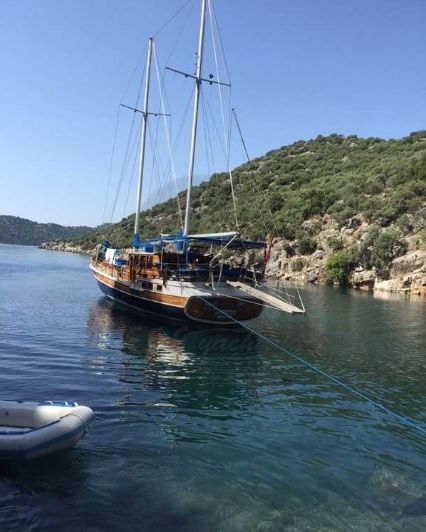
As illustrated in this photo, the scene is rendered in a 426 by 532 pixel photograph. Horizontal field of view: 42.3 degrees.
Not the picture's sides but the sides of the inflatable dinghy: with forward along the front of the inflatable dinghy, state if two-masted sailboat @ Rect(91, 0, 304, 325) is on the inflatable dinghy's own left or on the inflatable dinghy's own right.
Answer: on the inflatable dinghy's own left

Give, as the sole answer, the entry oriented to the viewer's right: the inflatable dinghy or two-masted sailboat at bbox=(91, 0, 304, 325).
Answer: the inflatable dinghy

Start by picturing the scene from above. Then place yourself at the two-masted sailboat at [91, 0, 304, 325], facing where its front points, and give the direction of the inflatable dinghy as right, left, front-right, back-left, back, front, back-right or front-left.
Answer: back-left

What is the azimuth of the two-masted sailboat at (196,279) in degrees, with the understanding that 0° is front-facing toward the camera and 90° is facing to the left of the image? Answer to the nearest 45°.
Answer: approximately 135°

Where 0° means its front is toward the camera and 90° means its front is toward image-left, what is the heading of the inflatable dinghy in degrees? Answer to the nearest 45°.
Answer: approximately 270°

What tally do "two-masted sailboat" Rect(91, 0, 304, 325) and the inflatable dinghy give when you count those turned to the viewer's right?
1
